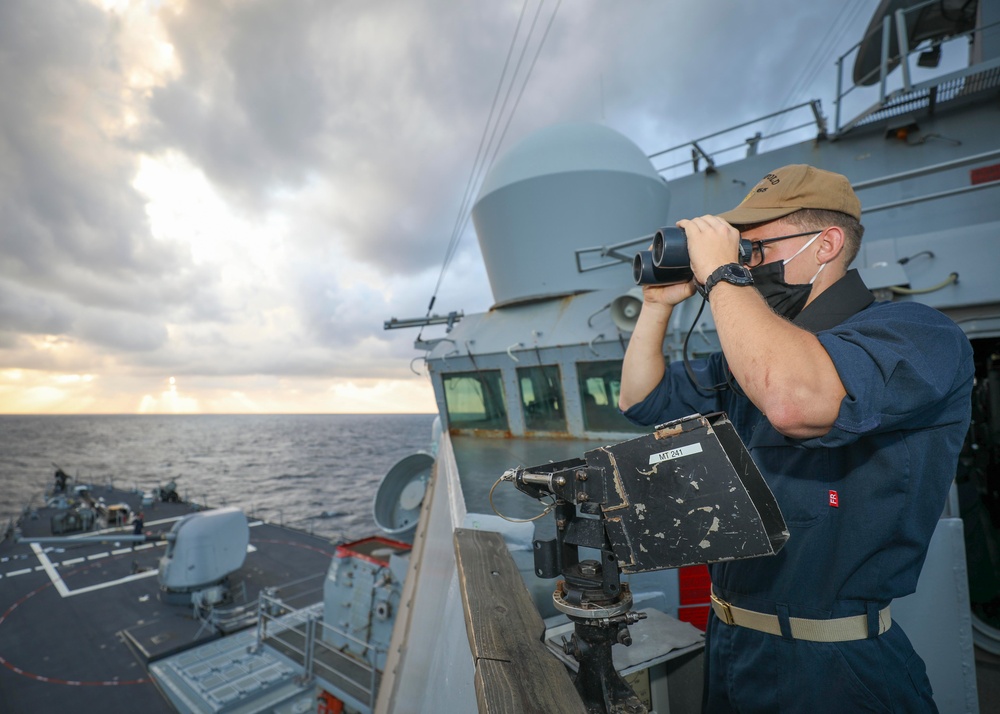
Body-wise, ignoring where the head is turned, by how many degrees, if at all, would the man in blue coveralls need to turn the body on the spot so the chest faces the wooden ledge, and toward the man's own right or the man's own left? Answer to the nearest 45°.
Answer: approximately 45° to the man's own left

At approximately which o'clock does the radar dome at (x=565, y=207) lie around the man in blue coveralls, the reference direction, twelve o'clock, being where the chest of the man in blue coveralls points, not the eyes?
The radar dome is roughly at 2 o'clock from the man in blue coveralls.

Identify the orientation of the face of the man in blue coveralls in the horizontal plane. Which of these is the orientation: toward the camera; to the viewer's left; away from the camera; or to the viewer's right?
to the viewer's left

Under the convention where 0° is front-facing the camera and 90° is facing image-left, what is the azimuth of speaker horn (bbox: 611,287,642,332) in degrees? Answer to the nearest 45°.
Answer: approximately 45°

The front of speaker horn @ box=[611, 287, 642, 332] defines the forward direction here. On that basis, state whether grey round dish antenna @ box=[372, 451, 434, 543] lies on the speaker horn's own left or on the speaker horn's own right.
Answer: on the speaker horn's own right

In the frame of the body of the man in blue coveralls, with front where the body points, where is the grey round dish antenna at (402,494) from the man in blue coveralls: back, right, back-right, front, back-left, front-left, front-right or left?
front-right

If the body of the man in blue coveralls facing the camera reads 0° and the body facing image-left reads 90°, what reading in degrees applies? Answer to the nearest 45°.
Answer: approximately 90°
